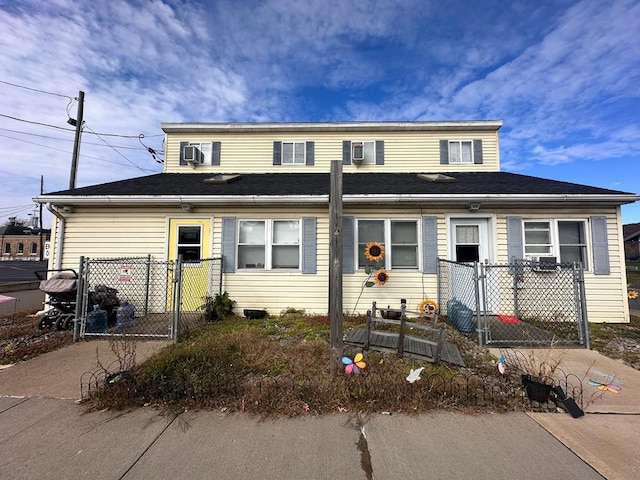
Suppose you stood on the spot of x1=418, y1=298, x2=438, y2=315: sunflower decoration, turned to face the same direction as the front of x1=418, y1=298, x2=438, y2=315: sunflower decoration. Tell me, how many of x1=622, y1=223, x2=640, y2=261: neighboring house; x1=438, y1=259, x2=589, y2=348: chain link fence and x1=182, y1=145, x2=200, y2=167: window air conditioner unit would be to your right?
1

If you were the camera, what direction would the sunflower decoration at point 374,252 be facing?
facing the viewer

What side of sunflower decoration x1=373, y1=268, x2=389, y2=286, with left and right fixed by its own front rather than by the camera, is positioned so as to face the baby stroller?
right

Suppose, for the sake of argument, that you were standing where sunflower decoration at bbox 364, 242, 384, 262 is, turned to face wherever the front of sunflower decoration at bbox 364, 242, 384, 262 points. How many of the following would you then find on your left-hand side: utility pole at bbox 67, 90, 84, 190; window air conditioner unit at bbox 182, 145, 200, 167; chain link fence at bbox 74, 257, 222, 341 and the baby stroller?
0

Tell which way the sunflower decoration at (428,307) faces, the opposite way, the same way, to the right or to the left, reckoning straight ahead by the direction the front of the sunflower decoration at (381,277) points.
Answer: the same way

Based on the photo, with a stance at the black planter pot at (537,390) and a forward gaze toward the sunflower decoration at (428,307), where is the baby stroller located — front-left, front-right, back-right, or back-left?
front-left

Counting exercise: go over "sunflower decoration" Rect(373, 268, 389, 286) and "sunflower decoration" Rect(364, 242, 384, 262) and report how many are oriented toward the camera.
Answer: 2

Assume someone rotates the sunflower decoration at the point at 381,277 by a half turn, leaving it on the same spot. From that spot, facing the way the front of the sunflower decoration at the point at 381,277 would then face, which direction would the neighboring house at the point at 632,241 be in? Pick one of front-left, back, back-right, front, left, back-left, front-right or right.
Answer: front-right

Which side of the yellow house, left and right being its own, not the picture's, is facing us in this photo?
front

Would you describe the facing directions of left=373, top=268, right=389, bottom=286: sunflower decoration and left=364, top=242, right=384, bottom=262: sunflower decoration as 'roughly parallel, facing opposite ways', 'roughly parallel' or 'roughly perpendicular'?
roughly parallel

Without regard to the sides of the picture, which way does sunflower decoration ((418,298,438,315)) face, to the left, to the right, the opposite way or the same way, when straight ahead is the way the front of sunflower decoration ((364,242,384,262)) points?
the same way

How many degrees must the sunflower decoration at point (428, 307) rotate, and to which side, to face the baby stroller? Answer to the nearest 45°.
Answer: approximately 45° to its right

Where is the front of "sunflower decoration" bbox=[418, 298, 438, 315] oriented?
toward the camera

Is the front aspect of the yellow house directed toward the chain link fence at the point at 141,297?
no

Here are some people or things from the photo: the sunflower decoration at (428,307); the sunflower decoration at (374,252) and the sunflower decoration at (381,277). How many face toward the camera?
3
